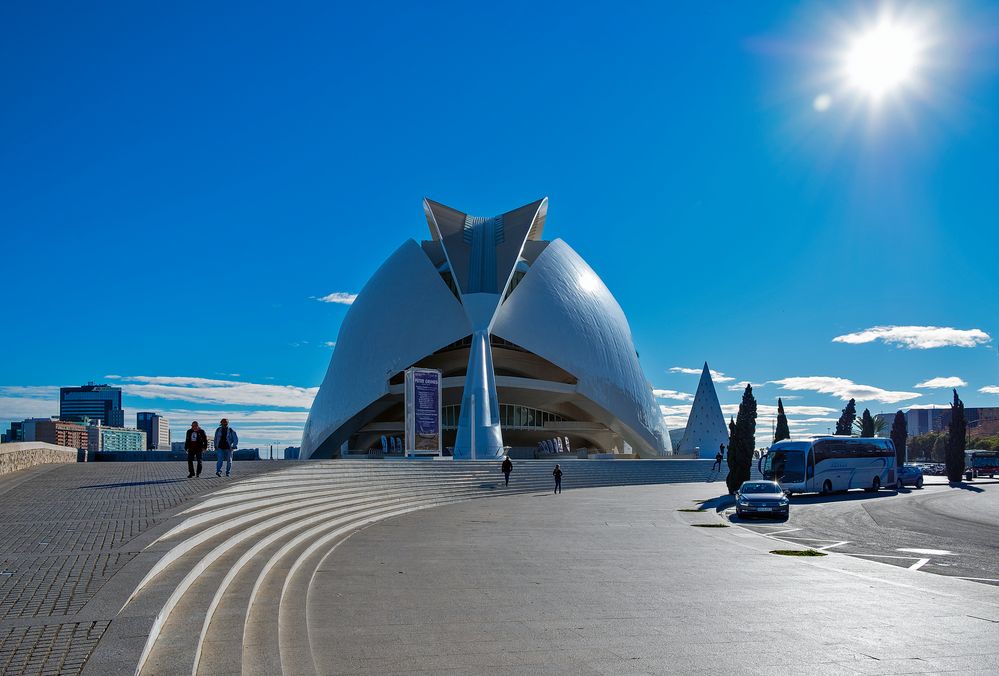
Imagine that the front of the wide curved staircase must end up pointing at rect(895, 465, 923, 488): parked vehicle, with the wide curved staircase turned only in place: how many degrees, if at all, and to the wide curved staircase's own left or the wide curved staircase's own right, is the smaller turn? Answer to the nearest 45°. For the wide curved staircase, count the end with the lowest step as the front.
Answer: approximately 90° to the wide curved staircase's own left

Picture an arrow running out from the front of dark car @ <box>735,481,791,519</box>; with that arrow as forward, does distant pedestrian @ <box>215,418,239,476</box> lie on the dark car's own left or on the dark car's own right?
on the dark car's own right

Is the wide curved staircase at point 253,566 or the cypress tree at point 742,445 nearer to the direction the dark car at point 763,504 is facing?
the wide curved staircase

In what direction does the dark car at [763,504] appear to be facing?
toward the camera

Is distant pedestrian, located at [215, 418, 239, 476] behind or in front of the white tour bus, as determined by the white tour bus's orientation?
in front

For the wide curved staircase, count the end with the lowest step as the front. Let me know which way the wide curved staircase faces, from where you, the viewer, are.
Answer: facing the viewer and to the right of the viewer

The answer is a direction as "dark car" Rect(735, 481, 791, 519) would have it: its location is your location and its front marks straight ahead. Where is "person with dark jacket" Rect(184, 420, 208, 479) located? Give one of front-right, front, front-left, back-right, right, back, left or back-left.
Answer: front-right

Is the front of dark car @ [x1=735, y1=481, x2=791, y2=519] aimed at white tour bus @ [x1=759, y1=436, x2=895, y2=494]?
no

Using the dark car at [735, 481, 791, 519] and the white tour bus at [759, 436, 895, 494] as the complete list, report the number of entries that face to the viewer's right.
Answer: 0

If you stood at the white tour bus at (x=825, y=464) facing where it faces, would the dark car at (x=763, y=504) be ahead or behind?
ahead

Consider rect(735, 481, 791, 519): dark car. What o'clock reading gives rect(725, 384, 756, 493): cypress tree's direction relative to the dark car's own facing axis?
The cypress tree is roughly at 6 o'clock from the dark car.

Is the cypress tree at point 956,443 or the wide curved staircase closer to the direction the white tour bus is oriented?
the wide curved staircase

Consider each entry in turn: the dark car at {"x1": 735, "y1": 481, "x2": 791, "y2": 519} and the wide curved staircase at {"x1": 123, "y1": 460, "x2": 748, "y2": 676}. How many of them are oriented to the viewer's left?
0

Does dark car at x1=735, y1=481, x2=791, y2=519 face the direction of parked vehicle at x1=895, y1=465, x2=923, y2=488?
no

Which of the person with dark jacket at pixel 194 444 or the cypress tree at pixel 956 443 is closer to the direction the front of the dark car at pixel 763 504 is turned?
the person with dark jacket

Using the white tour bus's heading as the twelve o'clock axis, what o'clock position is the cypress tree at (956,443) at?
The cypress tree is roughly at 5 o'clock from the white tour bus.
